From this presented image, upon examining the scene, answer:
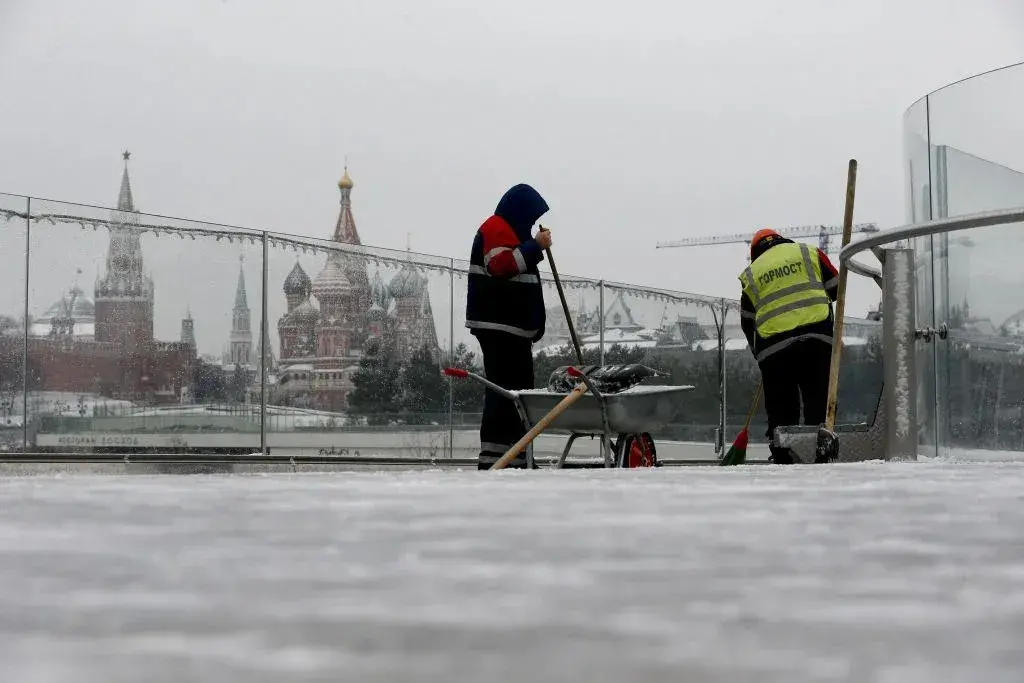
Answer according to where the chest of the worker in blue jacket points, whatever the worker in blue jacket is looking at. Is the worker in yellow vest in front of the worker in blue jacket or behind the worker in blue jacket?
in front

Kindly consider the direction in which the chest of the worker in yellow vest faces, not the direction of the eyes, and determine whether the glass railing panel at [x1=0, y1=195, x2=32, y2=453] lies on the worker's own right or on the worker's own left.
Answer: on the worker's own left

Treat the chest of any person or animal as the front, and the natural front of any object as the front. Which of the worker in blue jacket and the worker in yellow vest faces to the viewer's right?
the worker in blue jacket

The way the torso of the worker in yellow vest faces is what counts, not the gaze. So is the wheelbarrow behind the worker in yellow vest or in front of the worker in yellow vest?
behind

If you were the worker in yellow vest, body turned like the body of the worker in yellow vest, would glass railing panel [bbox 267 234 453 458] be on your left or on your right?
on your left

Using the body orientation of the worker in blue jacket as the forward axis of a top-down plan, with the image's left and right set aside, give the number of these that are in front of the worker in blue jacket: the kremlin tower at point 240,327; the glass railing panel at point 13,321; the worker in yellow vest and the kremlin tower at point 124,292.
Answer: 1

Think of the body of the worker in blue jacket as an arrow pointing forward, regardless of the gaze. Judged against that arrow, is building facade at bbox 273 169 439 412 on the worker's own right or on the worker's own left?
on the worker's own left

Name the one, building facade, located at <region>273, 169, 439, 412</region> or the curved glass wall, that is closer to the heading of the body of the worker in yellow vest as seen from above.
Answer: the building facade

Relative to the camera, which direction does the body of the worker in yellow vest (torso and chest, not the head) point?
away from the camera

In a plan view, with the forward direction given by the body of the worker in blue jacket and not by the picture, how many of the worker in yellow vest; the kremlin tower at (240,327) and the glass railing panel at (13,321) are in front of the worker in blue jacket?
1

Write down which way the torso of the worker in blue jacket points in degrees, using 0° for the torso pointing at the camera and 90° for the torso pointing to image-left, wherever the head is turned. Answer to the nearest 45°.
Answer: approximately 270°

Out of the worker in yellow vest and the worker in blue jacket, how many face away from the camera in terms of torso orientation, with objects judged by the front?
1

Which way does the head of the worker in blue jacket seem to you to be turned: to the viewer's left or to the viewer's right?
to the viewer's right

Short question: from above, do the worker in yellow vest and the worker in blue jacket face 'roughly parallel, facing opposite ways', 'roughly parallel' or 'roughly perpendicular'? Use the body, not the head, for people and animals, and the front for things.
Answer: roughly perpendicular
